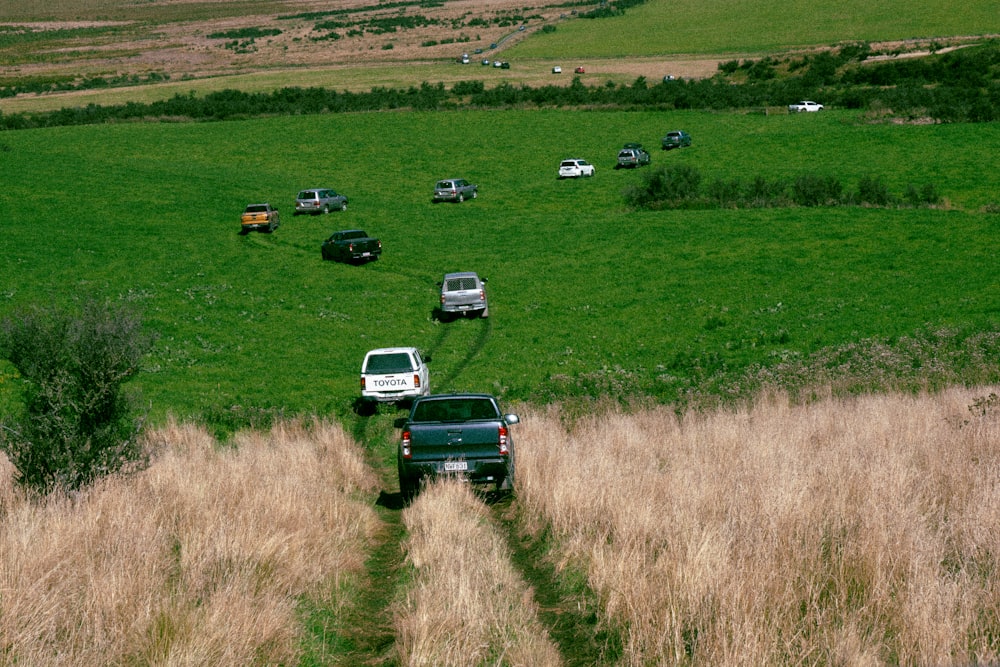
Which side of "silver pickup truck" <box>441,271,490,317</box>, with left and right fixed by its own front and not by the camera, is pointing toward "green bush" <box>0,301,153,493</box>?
back

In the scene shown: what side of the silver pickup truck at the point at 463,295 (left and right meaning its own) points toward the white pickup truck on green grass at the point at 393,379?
back

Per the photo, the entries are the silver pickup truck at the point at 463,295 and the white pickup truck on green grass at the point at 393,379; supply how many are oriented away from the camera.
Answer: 2

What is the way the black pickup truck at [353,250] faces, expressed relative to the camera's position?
facing away from the viewer and to the left of the viewer

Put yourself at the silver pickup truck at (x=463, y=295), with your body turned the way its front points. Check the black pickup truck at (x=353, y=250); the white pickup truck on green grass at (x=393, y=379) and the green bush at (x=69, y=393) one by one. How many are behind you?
2

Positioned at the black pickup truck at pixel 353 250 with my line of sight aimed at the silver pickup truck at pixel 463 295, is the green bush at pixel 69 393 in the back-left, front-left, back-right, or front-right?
front-right

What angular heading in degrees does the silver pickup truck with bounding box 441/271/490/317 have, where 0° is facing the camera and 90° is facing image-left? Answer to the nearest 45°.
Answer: approximately 180°

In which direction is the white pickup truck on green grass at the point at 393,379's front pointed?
away from the camera

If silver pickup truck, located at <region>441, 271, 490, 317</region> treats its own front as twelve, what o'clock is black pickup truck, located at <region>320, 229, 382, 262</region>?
The black pickup truck is roughly at 11 o'clock from the silver pickup truck.

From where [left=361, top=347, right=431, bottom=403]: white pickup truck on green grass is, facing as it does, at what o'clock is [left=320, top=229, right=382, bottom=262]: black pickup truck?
The black pickup truck is roughly at 12 o'clock from the white pickup truck on green grass.
